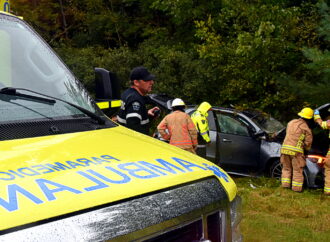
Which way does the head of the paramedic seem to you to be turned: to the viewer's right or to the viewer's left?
to the viewer's right

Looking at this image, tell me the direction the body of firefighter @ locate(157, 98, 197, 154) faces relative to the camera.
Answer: away from the camera

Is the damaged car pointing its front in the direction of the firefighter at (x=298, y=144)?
yes

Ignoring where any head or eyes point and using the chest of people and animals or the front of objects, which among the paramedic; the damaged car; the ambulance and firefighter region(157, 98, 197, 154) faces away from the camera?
the firefighter

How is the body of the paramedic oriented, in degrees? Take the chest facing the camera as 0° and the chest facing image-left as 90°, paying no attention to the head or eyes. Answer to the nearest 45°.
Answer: approximately 270°
